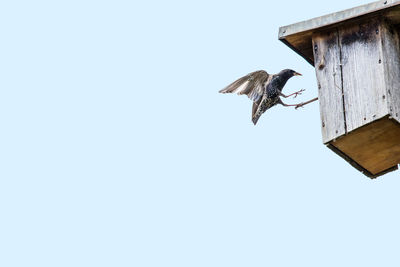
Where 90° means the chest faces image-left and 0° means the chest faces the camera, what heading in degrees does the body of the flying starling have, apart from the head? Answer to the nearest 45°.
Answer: approximately 270°

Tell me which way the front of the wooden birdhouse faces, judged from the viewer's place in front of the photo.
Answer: facing away from the viewer and to the left of the viewer
